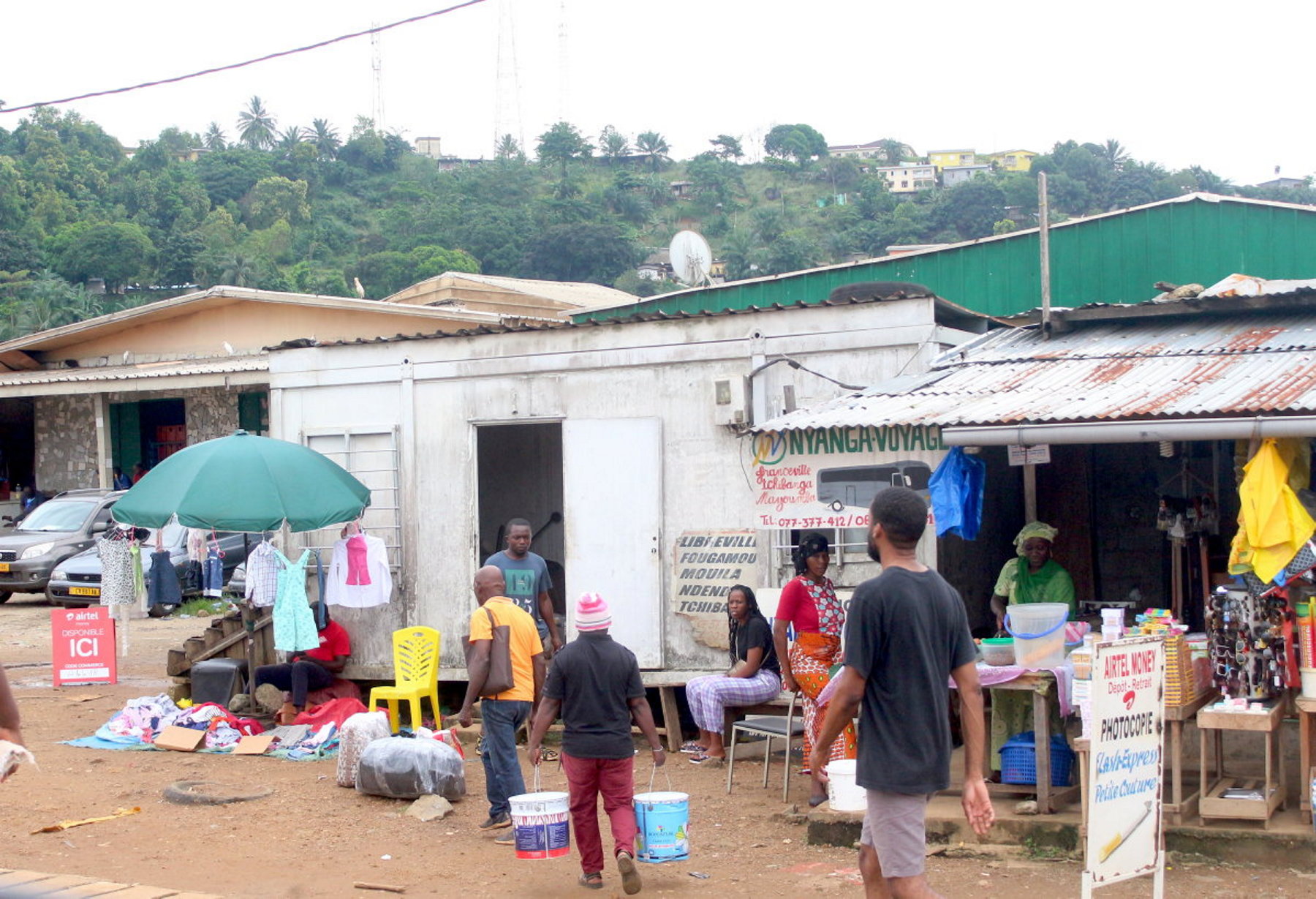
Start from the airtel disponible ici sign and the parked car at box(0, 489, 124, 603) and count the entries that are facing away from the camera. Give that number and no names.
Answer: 0

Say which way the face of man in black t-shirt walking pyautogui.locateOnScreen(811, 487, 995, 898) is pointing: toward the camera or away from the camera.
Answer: away from the camera

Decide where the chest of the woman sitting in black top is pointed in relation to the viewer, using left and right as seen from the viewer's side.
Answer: facing to the left of the viewer

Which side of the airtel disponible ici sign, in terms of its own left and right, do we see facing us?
front

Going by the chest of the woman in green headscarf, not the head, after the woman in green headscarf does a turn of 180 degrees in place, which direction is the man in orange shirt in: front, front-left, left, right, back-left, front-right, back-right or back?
back-left

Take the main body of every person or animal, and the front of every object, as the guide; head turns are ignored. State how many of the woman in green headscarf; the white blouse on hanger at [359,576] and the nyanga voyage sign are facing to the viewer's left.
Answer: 0

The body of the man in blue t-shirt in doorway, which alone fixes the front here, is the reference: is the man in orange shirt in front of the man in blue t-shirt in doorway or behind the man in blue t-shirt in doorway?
in front

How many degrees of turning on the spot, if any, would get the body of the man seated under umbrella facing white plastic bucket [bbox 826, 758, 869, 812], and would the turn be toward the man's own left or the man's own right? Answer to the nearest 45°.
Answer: approximately 135° to the man's own left

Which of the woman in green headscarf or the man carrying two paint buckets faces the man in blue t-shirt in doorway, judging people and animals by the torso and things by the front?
the man carrying two paint buckets

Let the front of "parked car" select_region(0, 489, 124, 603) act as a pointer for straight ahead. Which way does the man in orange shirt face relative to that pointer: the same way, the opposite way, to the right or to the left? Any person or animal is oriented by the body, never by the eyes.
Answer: to the right

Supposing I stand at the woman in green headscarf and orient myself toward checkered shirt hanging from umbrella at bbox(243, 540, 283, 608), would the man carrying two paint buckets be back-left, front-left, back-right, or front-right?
front-left

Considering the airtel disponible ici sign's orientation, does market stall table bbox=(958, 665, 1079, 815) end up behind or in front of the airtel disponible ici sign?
in front
